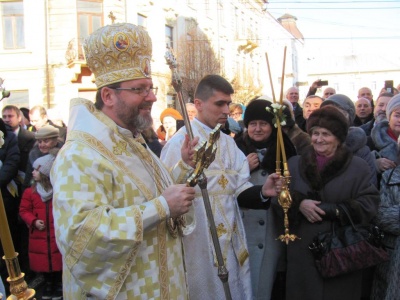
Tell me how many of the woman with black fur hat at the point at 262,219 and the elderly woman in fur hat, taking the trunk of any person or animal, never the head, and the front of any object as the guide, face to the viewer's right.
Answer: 0

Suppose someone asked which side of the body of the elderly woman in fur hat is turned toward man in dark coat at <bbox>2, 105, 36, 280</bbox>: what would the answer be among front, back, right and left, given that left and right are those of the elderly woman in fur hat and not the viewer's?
right

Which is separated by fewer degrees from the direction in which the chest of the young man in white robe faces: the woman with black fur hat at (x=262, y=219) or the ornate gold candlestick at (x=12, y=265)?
the ornate gold candlestick

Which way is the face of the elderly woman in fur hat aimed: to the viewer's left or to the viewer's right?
to the viewer's left

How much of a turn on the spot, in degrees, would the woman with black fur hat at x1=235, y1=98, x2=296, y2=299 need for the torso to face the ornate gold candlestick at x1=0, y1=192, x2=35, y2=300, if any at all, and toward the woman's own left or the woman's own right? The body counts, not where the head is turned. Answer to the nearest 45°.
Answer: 0° — they already face it

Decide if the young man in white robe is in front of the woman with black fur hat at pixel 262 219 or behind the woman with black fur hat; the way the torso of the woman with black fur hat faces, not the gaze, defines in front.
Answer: in front

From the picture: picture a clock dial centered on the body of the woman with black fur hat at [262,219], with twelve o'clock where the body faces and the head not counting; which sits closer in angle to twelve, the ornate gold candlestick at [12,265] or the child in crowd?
the ornate gold candlestick

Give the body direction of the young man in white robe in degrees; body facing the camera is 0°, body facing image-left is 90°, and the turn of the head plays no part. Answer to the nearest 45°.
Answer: approximately 315°
